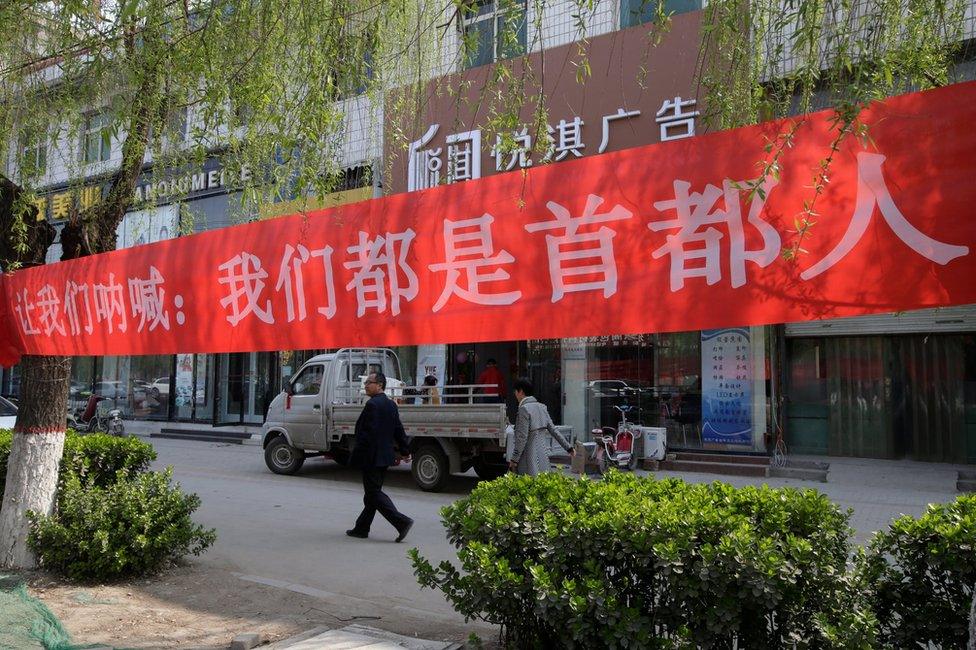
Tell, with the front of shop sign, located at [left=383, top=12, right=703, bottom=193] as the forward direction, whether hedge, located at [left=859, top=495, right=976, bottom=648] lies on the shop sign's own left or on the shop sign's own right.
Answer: on the shop sign's own left

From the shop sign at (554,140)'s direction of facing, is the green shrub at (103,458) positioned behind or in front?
in front

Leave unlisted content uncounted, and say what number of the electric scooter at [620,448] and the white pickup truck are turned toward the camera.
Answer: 1

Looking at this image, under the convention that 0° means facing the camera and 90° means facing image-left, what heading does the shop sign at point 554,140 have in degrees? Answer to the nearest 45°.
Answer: approximately 45°

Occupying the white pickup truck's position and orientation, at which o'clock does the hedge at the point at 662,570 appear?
The hedge is roughly at 7 o'clock from the white pickup truck.

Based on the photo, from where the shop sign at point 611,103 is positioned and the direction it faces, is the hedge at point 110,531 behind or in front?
in front

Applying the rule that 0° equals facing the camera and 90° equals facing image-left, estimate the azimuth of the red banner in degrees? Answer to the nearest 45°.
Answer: approximately 45°

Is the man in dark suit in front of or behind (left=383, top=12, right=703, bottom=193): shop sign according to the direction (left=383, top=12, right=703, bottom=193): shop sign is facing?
in front

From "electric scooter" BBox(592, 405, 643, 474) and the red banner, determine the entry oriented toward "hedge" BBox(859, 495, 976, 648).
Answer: the electric scooter
